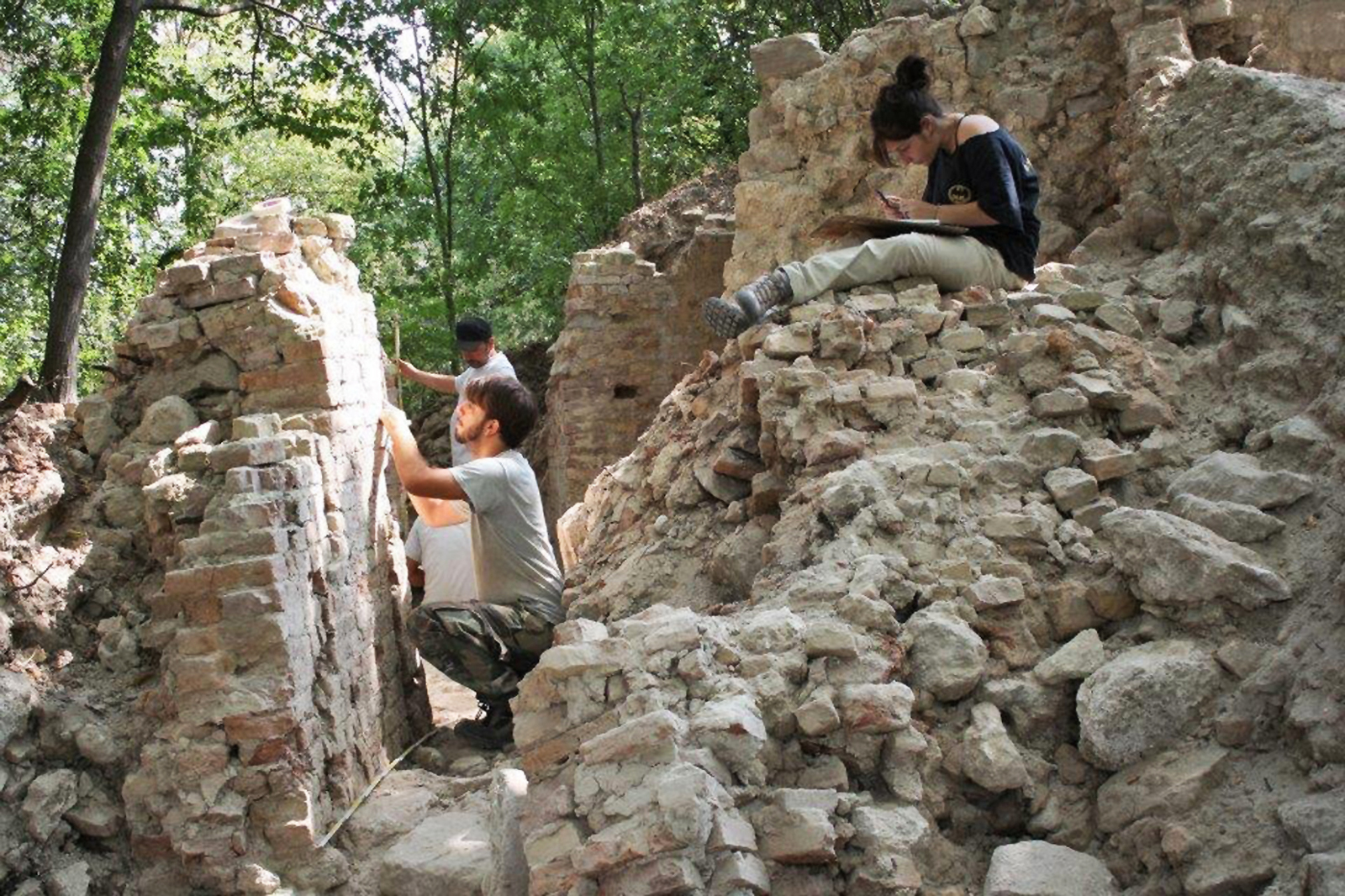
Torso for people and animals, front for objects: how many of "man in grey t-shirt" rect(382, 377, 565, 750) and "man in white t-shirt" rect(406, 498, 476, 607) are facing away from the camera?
1

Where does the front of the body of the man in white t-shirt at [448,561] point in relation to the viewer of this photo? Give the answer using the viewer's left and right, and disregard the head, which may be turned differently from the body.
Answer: facing away from the viewer

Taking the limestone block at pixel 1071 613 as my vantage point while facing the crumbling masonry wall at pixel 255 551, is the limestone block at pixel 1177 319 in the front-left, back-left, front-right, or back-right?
back-right

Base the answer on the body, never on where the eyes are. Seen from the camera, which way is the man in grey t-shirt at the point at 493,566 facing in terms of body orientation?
to the viewer's left

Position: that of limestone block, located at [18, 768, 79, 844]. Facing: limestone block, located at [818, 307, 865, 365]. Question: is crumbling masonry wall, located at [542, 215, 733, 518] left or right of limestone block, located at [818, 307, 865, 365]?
left

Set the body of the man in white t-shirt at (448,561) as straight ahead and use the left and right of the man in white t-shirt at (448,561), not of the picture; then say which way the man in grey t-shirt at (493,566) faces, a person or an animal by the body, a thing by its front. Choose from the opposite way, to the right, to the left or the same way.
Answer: to the left

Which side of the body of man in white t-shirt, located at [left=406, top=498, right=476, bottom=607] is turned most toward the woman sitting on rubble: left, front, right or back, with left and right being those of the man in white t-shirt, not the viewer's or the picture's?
right

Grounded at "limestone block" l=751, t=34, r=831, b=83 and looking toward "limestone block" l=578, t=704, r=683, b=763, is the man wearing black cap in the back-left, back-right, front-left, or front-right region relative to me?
front-right

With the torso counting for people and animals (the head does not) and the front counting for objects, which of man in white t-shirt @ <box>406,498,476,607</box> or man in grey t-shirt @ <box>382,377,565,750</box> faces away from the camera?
man in white t-shirt @ <box>406,498,476,607</box>

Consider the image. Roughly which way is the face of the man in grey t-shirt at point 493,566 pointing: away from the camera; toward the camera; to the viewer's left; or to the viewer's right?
to the viewer's left

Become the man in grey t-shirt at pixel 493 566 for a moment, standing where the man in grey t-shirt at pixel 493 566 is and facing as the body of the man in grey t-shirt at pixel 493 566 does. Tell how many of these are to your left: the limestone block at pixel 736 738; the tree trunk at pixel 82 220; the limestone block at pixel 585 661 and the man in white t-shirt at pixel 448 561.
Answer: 2
